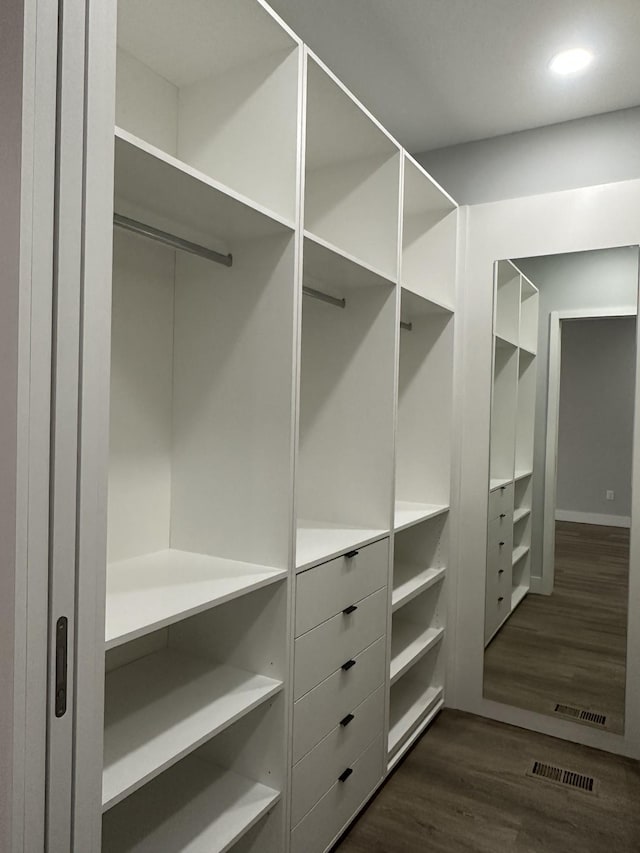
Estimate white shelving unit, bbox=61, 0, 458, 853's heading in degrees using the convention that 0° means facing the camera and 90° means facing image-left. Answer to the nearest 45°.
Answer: approximately 315°

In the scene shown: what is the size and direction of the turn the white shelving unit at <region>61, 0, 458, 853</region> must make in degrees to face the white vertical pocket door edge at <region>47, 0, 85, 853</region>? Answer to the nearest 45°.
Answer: approximately 45° to its right

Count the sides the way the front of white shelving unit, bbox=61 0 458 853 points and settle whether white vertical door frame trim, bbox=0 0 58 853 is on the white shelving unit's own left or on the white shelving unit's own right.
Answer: on the white shelving unit's own right
